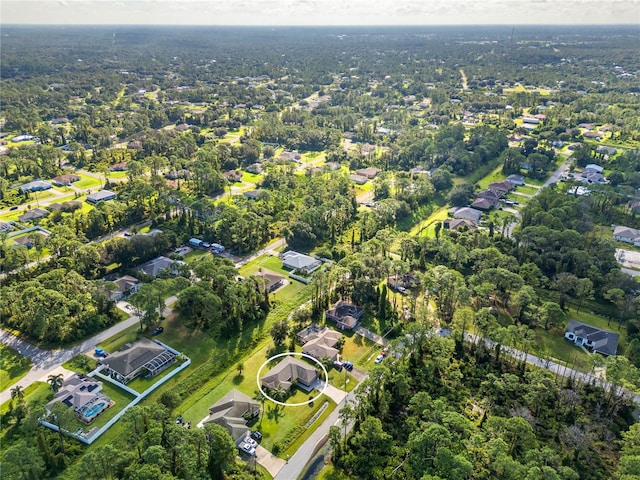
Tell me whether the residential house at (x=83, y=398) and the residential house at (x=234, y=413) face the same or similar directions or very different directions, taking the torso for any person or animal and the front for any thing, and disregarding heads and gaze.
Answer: very different directions

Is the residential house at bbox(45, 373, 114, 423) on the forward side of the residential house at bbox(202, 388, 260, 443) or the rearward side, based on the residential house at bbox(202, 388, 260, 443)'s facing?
on the rearward side

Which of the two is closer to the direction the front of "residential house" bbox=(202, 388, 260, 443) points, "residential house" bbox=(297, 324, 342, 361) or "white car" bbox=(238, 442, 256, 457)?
the white car

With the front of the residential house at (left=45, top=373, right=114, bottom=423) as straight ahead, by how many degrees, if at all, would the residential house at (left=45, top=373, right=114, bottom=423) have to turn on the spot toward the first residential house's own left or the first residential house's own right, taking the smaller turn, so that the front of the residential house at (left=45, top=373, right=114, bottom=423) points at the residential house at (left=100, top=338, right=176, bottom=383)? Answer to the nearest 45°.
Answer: approximately 90° to the first residential house's own right

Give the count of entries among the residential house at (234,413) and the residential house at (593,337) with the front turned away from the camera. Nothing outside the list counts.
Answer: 0

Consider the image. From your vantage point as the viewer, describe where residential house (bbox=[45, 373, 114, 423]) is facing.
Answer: facing away from the viewer and to the left of the viewer

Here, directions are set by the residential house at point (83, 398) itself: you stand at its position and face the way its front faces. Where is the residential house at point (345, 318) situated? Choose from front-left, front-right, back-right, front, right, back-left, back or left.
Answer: back-right

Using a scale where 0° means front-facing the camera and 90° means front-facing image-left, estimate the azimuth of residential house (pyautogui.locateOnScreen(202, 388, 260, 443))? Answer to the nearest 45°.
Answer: approximately 315°

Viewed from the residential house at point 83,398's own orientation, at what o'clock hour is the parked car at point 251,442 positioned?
The parked car is roughly at 6 o'clock from the residential house.

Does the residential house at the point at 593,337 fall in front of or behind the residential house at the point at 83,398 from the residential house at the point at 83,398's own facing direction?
behind

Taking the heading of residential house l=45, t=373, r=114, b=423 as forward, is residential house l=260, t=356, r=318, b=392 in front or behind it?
behind

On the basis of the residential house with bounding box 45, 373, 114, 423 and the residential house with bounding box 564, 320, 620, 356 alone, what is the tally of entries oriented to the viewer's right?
0
